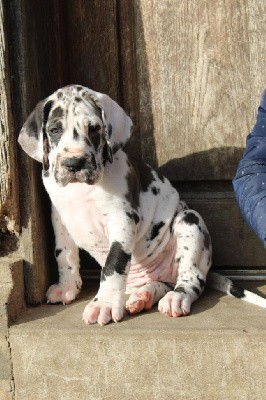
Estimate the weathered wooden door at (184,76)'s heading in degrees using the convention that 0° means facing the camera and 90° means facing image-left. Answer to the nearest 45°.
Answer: approximately 0°

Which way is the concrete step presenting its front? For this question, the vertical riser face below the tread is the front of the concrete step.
toward the camera

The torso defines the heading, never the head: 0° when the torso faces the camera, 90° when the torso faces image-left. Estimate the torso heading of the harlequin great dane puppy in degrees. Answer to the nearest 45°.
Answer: approximately 45°

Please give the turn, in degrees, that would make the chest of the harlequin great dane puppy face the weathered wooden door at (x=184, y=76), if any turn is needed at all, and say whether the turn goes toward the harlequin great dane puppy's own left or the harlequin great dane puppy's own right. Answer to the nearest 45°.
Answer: approximately 180°

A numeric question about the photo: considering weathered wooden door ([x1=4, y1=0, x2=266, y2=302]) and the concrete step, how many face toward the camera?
2

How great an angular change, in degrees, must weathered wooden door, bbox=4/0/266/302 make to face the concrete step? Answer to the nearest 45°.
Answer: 0° — it already faces it

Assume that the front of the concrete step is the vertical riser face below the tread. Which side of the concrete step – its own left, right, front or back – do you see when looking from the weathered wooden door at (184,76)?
back
